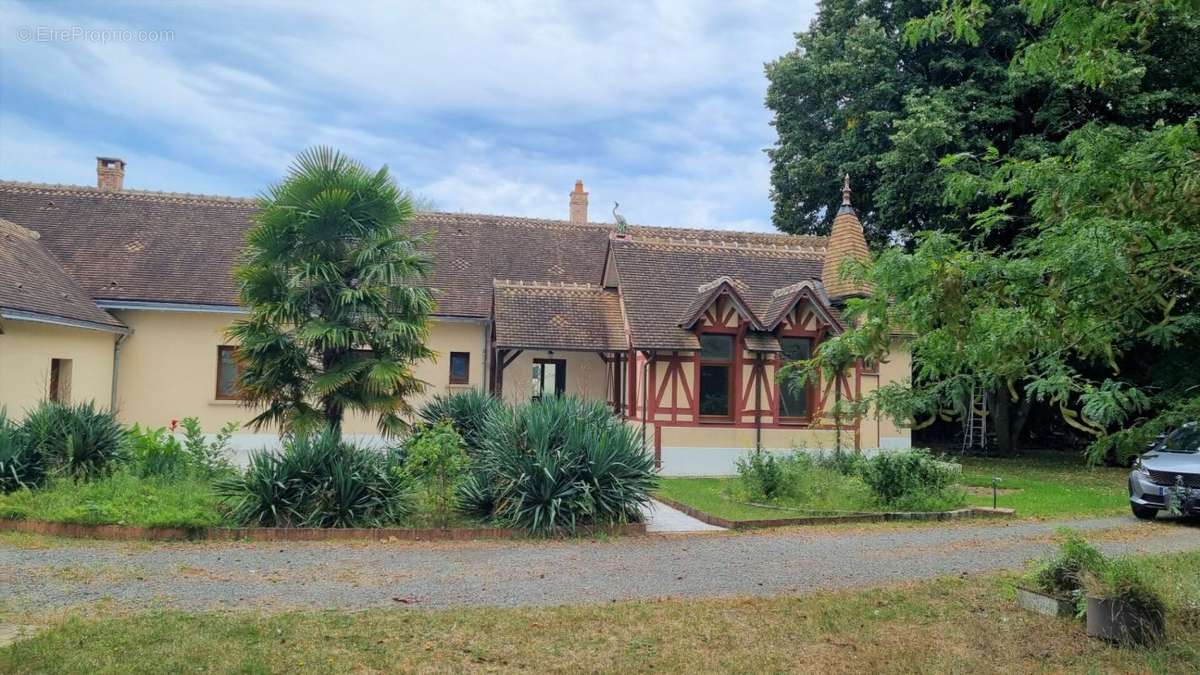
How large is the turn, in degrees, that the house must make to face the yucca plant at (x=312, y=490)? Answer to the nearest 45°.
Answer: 0° — it already faces it

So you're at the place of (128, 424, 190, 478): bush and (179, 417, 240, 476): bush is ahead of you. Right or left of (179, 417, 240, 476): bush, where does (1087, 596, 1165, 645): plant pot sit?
right

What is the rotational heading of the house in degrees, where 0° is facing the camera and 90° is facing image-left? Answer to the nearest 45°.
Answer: approximately 0°

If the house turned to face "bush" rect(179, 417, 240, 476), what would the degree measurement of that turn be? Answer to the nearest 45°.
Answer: approximately 45° to its right

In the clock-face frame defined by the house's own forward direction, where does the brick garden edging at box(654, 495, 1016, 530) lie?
The brick garden edging is roughly at 11 o'clock from the house.
